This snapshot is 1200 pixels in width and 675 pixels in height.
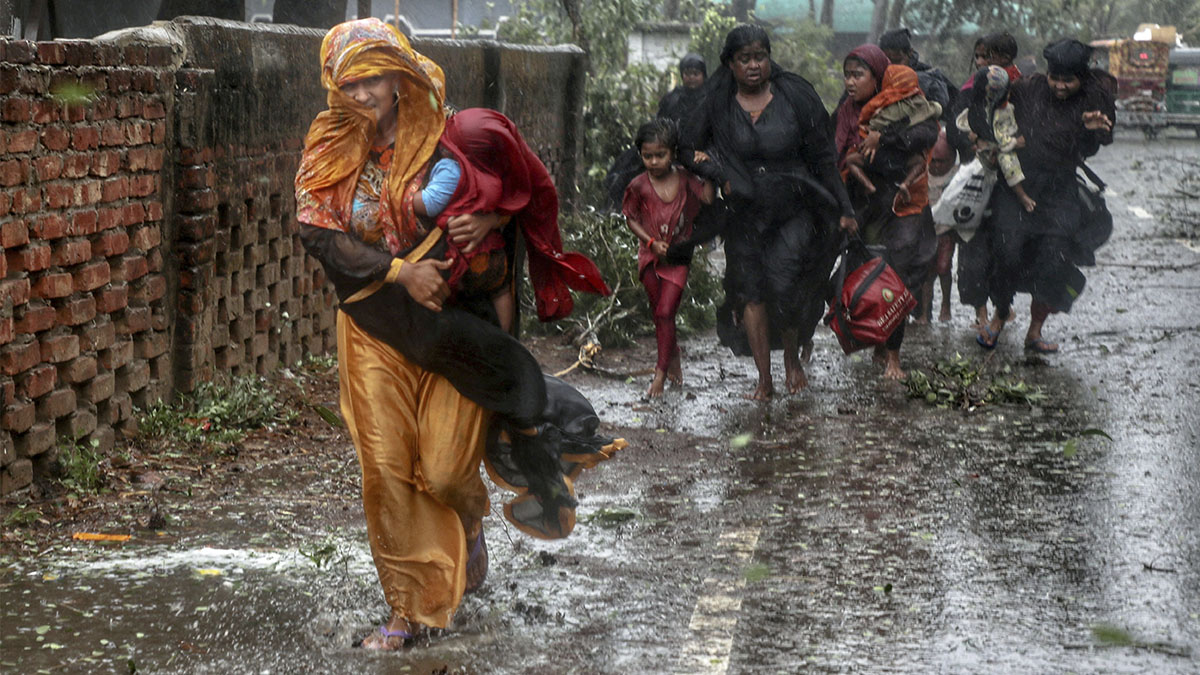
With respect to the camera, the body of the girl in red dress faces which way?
toward the camera

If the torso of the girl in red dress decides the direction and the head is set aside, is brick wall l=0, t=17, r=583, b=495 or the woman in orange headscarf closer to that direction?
the woman in orange headscarf

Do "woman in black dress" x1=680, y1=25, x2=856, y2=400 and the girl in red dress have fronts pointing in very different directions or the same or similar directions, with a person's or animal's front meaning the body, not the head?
same or similar directions

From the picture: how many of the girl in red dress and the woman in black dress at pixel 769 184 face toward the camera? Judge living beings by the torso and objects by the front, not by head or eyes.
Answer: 2

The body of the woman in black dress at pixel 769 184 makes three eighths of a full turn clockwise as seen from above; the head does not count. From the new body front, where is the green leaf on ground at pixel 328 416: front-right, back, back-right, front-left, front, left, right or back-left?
left

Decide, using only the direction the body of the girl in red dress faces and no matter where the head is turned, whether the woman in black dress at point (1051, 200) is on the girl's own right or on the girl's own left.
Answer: on the girl's own left

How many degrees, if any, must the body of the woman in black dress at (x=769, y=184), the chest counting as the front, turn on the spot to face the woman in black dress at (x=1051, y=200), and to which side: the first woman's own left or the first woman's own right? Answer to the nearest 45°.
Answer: approximately 135° to the first woman's own left

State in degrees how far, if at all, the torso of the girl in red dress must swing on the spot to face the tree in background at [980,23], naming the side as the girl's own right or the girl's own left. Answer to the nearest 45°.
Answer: approximately 180°

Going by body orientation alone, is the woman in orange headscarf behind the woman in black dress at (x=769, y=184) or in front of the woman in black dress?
in front

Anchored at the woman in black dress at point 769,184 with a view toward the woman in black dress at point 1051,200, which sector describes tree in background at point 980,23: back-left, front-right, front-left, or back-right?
front-left

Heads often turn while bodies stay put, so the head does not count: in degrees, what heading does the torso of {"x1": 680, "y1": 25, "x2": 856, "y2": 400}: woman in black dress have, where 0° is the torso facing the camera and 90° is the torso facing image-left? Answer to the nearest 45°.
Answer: approximately 0°

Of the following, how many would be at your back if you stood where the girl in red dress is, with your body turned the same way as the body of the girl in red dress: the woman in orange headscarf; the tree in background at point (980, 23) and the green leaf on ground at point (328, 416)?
1

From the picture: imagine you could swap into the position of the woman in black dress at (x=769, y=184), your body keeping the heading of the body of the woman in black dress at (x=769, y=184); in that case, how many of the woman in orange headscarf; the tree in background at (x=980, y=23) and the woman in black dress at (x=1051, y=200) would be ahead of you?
1

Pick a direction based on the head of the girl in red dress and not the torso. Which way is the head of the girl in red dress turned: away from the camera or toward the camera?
toward the camera

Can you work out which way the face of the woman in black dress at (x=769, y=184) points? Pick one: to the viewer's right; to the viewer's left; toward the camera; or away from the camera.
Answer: toward the camera
